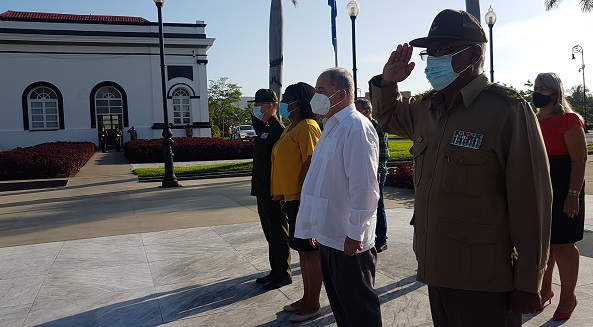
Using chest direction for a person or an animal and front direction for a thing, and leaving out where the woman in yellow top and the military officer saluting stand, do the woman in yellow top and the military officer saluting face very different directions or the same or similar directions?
same or similar directions

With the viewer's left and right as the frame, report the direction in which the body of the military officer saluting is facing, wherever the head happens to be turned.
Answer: facing the viewer and to the left of the viewer

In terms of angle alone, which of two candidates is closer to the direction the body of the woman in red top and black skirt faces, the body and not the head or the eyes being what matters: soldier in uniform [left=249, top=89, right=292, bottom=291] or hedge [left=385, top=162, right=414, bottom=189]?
the soldier in uniform

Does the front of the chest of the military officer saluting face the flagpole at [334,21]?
no

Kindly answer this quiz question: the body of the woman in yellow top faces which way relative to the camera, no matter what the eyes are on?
to the viewer's left

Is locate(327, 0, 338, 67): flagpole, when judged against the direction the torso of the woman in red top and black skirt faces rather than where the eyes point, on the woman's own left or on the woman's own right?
on the woman's own right

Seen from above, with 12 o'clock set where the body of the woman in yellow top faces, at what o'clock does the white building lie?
The white building is roughly at 2 o'clock from the woman in yellow top.

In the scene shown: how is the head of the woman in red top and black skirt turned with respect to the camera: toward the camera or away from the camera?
toward the camera

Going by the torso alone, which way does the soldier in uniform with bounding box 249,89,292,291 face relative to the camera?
to the viewer's left

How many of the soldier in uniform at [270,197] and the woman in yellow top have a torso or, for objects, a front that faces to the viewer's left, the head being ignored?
2

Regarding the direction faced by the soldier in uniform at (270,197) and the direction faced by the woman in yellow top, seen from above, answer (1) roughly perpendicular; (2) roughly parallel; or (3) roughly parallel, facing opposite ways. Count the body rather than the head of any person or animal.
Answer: roughly parallel

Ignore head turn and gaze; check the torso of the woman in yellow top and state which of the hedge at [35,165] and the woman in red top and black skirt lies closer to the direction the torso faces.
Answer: the hedge

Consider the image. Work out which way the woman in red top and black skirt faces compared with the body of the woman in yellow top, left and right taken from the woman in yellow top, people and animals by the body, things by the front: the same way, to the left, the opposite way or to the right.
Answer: the same way
